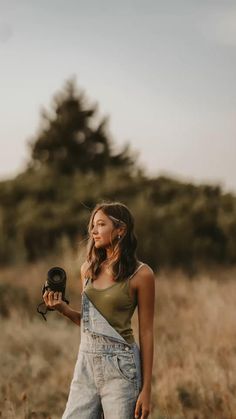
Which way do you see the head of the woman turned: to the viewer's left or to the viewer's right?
to the viewer's left

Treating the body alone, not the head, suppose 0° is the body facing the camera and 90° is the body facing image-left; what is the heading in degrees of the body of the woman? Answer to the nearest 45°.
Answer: approximately 45°

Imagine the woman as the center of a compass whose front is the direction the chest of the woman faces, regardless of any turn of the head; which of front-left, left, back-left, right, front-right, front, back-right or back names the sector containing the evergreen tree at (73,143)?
back-right
